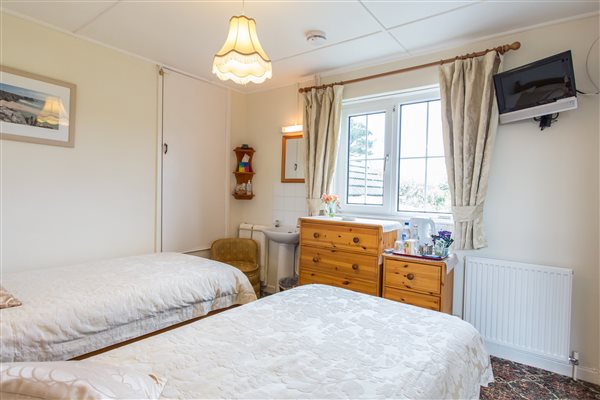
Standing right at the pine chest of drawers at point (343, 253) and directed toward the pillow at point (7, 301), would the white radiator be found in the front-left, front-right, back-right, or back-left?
back-left

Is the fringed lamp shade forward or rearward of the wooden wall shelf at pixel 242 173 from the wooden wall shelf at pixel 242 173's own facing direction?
forward

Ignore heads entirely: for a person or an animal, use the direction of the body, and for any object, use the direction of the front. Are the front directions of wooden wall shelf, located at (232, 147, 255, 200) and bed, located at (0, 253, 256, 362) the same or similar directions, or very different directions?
very different directions

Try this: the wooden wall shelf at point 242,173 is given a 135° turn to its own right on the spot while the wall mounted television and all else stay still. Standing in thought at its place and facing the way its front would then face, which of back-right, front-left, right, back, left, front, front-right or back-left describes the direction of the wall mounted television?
back

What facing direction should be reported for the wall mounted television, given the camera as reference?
facing the viewer and to the left of the viewer

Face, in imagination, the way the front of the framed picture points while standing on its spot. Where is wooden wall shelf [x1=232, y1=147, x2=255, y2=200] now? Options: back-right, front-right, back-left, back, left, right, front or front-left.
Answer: front-left

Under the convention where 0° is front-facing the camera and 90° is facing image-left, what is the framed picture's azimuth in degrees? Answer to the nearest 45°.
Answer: approximately 315°

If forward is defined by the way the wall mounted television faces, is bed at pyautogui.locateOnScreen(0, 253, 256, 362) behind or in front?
in front

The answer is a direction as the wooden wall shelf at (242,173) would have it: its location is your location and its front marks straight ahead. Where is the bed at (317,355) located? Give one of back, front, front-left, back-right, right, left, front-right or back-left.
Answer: front

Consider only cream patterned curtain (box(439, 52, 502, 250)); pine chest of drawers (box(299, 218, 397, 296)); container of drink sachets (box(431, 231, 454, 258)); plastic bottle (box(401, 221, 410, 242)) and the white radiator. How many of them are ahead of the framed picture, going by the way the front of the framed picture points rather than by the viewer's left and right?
5

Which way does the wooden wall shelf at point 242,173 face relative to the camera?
toward the camera

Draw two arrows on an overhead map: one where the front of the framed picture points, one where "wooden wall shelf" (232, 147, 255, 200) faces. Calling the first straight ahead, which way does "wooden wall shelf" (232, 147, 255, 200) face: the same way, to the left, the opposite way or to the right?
to the right

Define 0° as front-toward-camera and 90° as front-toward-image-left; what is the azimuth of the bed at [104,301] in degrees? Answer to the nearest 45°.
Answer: approximately 225°

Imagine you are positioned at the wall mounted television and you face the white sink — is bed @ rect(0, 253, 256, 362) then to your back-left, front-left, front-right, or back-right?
front-left
